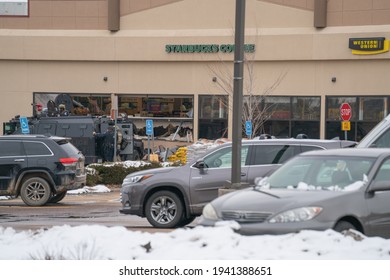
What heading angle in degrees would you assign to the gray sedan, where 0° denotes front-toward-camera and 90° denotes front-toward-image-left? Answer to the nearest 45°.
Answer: approximately 45°

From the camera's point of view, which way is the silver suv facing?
to the viewer's left

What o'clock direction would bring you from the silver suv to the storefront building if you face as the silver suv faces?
The storefront building is roughly at 3 o'clock from the silver suv.

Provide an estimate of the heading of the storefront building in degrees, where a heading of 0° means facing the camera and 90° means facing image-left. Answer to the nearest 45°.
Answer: approximately 0°

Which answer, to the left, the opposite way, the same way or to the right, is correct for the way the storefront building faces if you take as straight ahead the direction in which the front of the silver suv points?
to the left

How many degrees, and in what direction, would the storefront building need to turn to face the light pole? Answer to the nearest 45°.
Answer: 0° — it already faces it

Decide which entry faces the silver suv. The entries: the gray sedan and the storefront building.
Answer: the storefront building

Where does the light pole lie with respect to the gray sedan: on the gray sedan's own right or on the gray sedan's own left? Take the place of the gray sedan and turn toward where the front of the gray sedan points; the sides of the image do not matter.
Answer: on the gray sedan's own right

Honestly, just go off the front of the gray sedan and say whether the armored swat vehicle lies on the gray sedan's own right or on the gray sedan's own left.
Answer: on the gray sedan's own right

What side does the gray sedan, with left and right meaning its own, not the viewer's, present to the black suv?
right

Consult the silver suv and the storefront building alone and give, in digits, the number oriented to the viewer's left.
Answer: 1

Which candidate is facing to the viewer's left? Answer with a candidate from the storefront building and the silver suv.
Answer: the silver suv
